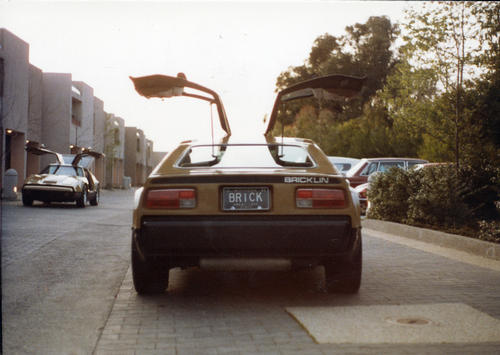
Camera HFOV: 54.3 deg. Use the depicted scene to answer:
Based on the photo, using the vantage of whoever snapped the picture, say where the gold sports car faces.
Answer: facing away from the viewer

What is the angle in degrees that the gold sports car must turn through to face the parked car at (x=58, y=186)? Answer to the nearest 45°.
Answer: approximately 45° to its left
